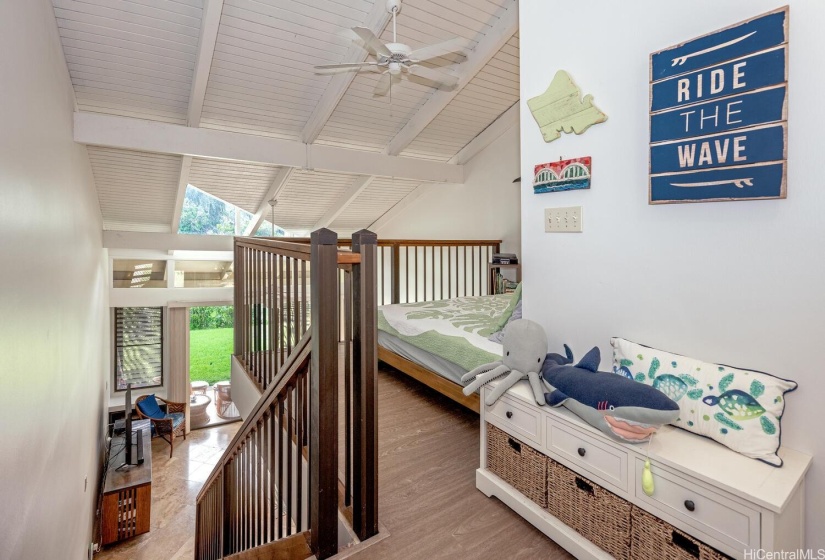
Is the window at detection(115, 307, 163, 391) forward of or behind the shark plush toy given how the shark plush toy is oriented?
behind

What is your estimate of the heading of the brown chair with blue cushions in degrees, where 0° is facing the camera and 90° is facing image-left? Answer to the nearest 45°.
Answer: approximately 315°

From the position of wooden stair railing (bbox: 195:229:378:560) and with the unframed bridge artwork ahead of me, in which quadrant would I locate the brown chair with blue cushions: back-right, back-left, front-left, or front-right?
back-left

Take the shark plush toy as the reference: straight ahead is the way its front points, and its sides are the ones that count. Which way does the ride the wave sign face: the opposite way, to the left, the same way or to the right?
to the right

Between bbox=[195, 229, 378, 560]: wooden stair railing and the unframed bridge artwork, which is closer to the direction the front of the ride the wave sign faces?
the wooden stair railing

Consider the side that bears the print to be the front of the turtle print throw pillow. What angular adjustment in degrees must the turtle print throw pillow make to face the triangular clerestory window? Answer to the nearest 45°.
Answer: approximately 45° to its right

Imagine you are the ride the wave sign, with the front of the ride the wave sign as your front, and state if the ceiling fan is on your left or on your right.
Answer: on your right

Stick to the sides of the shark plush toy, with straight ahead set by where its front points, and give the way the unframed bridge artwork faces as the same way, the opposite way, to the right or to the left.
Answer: to the right

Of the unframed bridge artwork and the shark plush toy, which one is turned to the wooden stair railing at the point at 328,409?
the unframed bridge artwork
